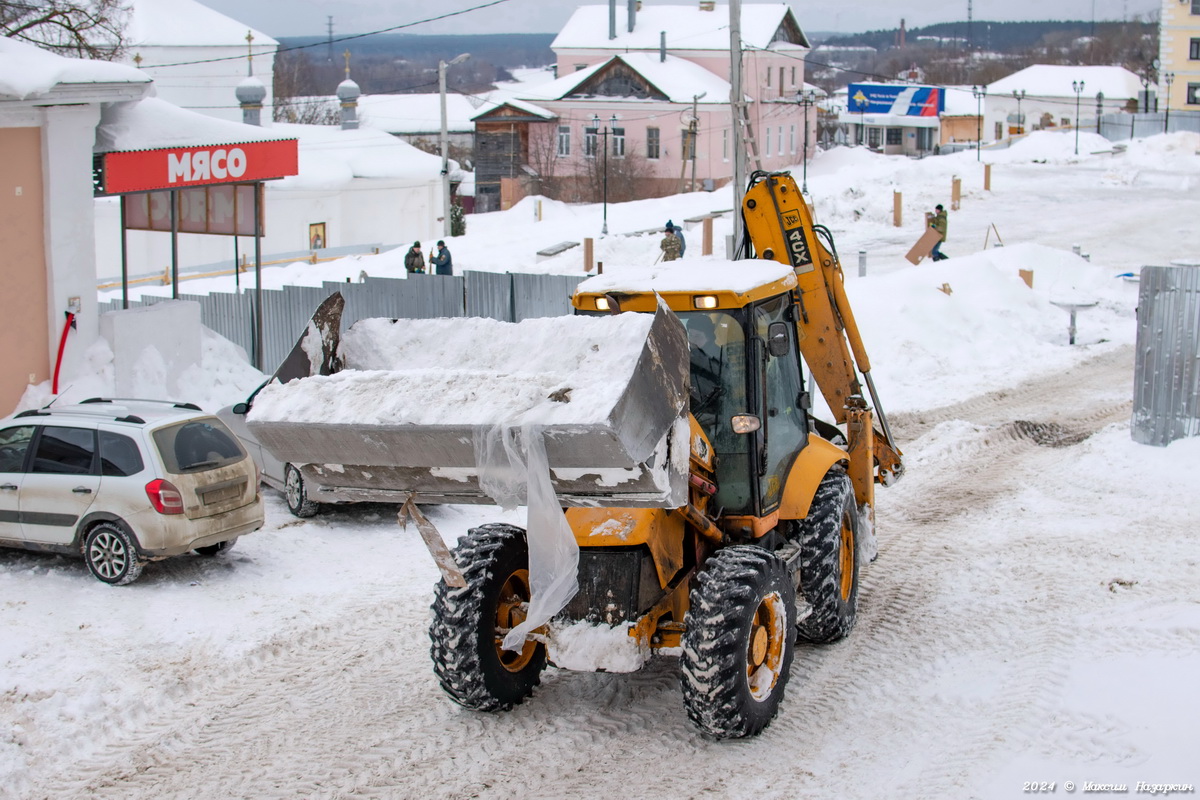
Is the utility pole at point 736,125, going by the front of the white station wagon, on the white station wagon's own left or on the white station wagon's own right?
on the white station wagon's own right

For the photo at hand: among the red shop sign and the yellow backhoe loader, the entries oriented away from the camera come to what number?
0

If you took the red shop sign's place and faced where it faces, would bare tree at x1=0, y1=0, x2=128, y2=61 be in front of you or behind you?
behind

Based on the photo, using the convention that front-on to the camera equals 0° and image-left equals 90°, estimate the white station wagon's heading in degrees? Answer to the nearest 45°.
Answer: approximately 135°

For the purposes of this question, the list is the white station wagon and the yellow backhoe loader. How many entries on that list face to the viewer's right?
0

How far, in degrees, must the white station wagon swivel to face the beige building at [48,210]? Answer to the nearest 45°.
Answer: approximately 45° to its right

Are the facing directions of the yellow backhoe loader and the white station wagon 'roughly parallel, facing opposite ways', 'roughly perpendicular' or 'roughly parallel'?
roughly perpendicular

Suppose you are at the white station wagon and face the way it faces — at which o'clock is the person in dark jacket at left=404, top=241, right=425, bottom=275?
The person in dark jacket is roughly at 2 o'clock from the white station wagon.

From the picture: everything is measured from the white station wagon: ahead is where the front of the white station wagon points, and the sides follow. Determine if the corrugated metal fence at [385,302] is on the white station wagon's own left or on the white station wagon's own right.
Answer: on the white station wagon's own right

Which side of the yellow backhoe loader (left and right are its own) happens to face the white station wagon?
right

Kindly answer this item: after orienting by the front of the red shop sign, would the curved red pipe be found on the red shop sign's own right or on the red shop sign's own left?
on the red shop sign's own right

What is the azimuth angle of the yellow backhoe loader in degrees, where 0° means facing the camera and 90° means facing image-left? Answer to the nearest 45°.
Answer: approximately 45°

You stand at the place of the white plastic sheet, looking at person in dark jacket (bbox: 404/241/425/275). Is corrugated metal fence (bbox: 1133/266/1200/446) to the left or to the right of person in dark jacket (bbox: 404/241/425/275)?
right

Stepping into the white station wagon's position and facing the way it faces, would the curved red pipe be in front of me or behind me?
in front

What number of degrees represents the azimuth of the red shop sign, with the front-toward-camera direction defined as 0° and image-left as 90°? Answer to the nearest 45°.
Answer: approximately 315°

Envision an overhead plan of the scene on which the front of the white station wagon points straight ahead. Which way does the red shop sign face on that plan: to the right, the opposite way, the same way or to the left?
the opposite way

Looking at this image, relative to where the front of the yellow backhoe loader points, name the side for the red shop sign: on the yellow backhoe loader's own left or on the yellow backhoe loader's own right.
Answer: on the yellow backhoe loader's own right
